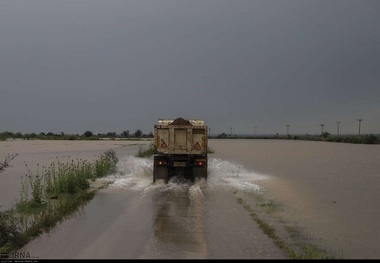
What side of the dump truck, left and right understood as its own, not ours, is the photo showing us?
back
